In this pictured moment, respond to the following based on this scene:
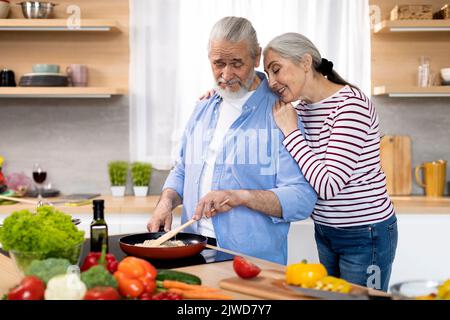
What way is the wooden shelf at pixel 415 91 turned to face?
toward the camera

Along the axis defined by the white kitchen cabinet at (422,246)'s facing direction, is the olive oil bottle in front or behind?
in front

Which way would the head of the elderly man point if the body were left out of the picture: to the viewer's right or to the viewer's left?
to the viewer's left

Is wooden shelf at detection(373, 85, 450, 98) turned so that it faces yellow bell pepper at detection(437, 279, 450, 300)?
yes

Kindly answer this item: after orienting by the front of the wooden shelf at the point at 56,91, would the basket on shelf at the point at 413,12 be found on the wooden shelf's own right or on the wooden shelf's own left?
on the wooden shelf's own left

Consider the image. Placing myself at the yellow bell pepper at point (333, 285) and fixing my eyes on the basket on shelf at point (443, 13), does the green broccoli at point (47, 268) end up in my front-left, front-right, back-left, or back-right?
back-left

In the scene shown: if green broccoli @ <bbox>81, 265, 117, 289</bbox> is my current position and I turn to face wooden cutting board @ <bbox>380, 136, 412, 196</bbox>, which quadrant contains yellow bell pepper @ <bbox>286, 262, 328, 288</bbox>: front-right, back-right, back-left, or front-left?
front-right

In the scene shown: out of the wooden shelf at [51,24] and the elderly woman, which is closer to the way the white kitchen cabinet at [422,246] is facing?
the elderly woman

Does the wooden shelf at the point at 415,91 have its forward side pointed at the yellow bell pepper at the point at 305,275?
yes

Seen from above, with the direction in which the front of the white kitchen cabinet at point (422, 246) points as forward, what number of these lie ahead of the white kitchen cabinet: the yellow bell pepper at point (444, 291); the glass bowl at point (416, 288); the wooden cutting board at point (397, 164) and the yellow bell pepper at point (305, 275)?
3

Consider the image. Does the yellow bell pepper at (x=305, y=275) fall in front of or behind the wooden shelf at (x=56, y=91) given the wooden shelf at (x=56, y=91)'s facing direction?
in front

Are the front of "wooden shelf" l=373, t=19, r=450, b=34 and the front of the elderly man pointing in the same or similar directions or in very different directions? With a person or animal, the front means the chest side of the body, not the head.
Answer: same or similar directions

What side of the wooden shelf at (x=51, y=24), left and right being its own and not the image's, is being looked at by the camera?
front

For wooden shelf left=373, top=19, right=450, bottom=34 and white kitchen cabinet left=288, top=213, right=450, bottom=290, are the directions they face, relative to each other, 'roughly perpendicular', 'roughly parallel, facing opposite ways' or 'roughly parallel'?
roughly parallel

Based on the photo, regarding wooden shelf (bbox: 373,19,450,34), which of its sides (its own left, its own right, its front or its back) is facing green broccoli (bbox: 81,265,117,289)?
front

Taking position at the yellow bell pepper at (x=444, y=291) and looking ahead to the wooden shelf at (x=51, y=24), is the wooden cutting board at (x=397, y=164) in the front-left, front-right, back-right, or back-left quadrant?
front-right
